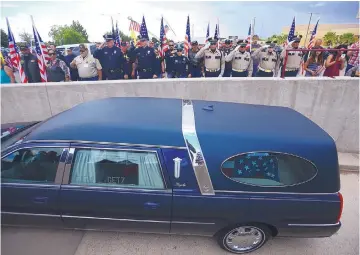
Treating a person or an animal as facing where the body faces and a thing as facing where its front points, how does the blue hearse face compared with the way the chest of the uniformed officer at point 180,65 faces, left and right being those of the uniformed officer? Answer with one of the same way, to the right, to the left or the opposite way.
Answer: to the right

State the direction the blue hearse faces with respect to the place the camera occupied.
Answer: facing to the left of the viewer

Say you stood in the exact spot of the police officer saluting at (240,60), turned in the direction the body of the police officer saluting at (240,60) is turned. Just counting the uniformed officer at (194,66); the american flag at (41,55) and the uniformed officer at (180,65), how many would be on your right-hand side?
3

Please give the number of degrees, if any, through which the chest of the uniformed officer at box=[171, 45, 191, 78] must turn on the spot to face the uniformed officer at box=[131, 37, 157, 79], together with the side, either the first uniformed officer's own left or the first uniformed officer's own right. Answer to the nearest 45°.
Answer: approximately 45° to the first uniformed officer's own right

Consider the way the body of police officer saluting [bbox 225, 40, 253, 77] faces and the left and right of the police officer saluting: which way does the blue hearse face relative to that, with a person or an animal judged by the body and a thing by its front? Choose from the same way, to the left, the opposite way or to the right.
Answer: to the right

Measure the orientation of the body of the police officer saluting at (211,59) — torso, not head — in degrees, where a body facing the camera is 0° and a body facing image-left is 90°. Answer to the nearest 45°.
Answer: approximately 0°

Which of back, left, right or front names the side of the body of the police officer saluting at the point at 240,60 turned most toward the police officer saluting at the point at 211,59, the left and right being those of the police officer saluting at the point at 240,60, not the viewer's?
right

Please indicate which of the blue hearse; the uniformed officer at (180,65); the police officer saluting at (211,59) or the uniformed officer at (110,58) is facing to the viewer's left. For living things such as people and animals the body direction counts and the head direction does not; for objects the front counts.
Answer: the blue hearse

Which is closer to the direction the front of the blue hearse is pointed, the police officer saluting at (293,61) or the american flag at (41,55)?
the american flag

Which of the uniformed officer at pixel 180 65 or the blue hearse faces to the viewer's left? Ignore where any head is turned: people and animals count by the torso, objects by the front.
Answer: the blue hearse

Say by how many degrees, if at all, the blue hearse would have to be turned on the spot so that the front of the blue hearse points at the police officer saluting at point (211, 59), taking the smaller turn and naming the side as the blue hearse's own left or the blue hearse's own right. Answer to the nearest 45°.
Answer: approximately 90° to the blue hearse's own right
